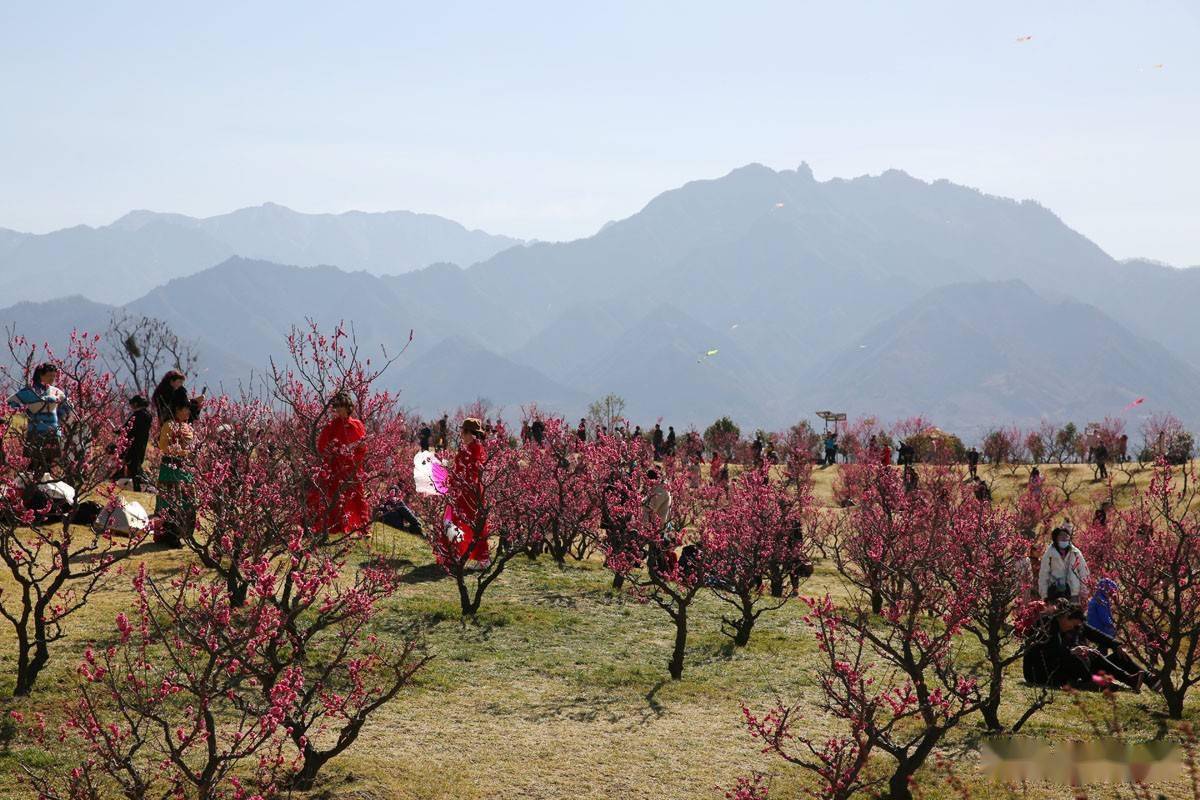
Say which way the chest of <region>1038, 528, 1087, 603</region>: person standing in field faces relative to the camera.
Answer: toward the camera

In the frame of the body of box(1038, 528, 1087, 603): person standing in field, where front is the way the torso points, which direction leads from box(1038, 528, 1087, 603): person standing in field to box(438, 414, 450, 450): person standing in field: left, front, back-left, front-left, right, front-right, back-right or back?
back-right

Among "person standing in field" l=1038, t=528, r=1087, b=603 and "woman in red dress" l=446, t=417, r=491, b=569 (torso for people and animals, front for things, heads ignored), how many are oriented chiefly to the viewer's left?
1

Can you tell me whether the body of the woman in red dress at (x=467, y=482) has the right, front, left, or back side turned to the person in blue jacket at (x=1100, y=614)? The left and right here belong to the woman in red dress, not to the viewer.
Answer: back

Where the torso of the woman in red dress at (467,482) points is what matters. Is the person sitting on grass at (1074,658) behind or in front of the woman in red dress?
behind

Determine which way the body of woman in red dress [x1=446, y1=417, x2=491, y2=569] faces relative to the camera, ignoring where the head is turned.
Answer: to the viewer's left

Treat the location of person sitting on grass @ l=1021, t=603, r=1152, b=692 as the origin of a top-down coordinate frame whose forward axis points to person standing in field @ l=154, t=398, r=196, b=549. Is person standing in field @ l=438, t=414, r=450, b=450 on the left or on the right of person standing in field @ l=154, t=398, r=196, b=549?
right

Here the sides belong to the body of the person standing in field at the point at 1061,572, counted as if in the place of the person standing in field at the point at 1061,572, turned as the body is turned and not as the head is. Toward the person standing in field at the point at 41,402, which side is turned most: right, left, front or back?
right
